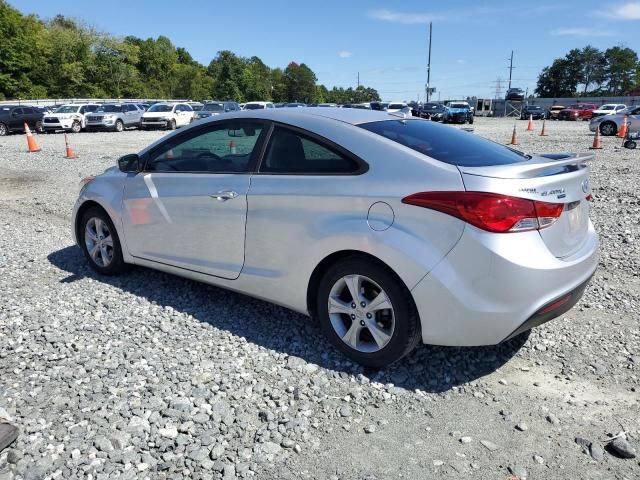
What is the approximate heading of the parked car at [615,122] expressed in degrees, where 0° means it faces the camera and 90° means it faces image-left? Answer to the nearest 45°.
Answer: approximately 90°

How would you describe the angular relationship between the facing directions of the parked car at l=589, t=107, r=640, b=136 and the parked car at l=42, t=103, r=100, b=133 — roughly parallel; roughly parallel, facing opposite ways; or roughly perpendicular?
roughly perpendicular

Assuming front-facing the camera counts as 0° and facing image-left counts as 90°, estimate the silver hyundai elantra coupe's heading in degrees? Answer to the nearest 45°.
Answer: approximately 135°

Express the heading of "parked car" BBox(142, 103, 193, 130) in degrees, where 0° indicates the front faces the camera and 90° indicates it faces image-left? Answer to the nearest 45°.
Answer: approximately 45°

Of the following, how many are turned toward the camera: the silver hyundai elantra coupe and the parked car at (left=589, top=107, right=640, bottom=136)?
0

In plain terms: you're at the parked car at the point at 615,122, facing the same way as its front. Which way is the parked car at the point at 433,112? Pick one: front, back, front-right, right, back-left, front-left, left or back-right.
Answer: front-right

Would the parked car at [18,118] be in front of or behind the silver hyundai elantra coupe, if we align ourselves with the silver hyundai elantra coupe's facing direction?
in front

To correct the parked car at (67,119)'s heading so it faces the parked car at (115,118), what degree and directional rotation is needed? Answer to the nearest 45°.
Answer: approximately 135° to its left

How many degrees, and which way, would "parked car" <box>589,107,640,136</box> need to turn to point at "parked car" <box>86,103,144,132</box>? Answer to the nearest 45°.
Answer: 0° — it already faces it

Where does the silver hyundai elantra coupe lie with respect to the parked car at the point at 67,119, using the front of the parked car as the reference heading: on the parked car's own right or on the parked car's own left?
on the parked car's own left

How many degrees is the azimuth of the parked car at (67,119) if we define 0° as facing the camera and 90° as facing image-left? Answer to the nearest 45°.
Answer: approximately 45°

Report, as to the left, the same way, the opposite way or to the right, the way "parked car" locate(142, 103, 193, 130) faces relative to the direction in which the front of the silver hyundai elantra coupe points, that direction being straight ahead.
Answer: to the left
